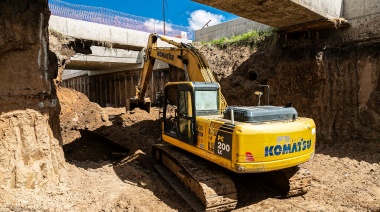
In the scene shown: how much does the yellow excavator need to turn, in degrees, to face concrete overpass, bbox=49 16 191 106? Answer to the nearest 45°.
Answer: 0° — it already faces it

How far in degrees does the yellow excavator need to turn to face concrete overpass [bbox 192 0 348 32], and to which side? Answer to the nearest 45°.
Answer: approximately 90° to its right

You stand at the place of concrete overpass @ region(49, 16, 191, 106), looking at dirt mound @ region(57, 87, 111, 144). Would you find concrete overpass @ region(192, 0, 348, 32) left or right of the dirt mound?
left

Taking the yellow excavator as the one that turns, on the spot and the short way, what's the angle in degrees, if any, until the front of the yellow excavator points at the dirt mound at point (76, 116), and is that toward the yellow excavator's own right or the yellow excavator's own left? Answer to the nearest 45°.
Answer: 0° — it already faces it

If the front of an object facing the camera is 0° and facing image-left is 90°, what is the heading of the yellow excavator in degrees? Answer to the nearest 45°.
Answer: approximately 135°
